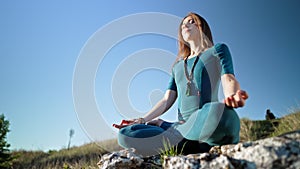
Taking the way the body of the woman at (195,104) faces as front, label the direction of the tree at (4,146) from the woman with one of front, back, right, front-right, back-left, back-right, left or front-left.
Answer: right

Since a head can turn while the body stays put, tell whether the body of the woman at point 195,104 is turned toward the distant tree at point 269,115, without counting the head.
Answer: no

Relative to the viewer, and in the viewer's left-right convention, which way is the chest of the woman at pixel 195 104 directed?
facing the viewer and to the left of the viewer
